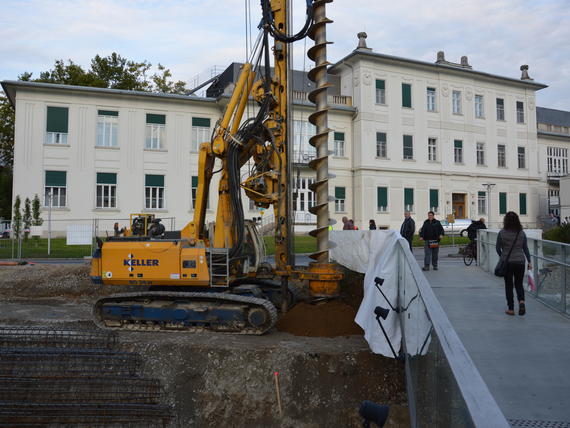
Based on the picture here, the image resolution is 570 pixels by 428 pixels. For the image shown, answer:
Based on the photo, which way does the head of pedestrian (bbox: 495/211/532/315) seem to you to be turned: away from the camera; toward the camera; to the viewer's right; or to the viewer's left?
away from the camera

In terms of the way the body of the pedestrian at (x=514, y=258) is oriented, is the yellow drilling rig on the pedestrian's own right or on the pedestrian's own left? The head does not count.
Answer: on the pedestrian's own left

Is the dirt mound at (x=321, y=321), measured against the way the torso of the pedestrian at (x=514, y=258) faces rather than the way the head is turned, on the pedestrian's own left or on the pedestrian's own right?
on the pedestrian's own left

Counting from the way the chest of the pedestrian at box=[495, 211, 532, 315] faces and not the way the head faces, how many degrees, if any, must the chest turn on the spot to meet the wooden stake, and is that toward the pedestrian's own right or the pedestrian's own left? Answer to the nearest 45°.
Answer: approximately 135° to the pedestrian's own left

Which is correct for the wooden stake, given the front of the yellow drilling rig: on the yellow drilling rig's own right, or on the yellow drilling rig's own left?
on the yellow drilling rig's own right

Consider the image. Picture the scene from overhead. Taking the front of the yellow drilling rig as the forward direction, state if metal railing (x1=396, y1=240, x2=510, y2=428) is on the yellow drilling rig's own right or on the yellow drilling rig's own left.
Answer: on the yellow drilling rig's own right

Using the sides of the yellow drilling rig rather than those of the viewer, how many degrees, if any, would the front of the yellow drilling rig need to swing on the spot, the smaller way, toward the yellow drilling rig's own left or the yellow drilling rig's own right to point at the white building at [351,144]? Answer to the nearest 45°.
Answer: approximately 90° to the yellow drilling rig's own left

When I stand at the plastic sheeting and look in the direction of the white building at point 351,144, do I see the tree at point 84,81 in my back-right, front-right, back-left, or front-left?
front-left

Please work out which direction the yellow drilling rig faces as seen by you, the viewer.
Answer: facing to the right of the viewer

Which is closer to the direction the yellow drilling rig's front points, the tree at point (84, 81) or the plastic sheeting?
the plastic sheeting

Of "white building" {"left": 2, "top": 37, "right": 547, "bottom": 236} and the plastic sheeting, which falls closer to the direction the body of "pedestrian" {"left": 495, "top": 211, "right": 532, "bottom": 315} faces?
the white building

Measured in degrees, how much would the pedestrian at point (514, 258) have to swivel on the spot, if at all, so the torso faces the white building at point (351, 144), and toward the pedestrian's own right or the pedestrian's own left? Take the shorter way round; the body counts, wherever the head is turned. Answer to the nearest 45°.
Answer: approximately 45° to the pedestrian's own left

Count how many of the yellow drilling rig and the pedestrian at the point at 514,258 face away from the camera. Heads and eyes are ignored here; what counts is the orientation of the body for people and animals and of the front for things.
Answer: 1

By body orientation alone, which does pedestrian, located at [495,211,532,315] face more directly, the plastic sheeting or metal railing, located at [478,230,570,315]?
the metal railing

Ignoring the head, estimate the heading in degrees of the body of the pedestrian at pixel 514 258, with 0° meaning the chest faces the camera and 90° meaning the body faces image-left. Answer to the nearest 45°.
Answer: approximately 180°

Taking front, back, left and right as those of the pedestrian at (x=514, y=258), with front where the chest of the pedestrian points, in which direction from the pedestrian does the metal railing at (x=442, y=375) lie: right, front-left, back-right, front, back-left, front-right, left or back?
back

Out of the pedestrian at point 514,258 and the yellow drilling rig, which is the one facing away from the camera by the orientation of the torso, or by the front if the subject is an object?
the pedestrian
